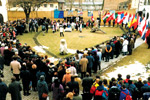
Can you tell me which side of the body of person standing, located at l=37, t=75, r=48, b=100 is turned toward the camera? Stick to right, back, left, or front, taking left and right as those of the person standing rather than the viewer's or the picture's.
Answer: back

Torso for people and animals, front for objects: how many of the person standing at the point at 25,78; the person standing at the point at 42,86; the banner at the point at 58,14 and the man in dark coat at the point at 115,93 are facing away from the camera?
3

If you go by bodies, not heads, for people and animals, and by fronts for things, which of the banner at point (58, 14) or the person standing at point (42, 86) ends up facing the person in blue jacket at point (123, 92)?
the banner

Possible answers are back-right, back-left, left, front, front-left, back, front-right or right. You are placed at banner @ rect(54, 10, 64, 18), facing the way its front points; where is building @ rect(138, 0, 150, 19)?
front-left

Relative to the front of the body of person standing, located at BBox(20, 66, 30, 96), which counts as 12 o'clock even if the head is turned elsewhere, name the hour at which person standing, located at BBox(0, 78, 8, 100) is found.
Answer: person standing, located at BBox(0, 78, 8, 100) is roughly at 7 o'clock from person standing, located at BBox(20, 66, 30, 96).

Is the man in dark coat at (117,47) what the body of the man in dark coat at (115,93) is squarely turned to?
yes

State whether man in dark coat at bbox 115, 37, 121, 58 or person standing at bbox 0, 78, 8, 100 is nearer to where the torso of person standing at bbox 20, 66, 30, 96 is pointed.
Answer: the man in dark coat

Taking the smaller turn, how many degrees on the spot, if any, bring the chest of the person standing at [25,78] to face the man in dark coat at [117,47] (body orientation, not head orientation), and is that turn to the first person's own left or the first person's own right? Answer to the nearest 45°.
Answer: approximately 45° to the first person's own right

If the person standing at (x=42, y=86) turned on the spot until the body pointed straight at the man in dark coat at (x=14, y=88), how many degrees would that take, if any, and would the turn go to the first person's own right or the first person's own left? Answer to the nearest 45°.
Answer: approximately 90° to the first person's own left

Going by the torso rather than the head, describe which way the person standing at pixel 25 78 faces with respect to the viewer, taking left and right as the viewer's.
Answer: facing away from the viewer

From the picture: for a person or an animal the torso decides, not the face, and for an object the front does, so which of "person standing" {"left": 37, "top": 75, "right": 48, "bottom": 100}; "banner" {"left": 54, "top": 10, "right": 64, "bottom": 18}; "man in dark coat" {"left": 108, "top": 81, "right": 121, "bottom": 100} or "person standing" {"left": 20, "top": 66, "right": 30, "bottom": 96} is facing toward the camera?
the banner

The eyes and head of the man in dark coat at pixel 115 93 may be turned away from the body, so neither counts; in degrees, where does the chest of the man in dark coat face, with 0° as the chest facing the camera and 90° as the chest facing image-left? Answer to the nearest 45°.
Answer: approximately 180°

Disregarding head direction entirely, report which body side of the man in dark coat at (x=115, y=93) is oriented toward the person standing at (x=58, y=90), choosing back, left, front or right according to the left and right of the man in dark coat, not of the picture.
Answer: left
